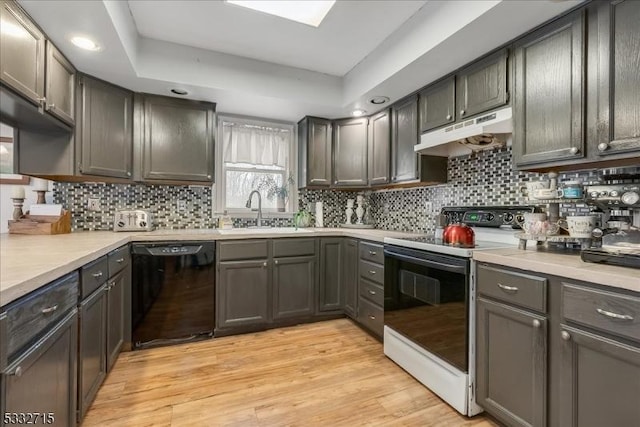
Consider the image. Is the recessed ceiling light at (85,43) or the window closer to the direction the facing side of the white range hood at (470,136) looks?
the recessed ceiling light

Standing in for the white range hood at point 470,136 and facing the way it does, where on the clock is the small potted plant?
The small potted plant is roughly at 2 o'clock from the white range hood.

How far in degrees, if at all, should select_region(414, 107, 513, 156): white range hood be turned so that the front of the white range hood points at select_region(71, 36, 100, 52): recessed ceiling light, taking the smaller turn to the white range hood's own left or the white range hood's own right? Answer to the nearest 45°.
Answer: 0° — it already faces it

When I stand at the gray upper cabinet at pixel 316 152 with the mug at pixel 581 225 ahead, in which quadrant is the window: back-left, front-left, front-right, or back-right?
back-right

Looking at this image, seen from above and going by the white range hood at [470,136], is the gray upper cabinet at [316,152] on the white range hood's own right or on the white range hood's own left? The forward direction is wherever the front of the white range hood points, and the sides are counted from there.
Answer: on the white range hood's own right

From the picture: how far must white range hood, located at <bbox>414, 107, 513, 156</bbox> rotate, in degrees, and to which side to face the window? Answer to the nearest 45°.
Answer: approximately 45° to its right

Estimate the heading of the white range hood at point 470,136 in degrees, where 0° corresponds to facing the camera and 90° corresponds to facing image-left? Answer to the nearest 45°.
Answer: approximately 45°

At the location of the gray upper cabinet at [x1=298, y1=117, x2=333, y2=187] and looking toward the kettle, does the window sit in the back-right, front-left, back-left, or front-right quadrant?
back-right

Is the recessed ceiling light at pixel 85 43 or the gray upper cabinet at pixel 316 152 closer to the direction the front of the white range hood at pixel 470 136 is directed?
the recessed ceiling light

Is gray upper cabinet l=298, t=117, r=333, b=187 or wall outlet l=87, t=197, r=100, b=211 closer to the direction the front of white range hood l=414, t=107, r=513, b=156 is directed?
the wall outlet
